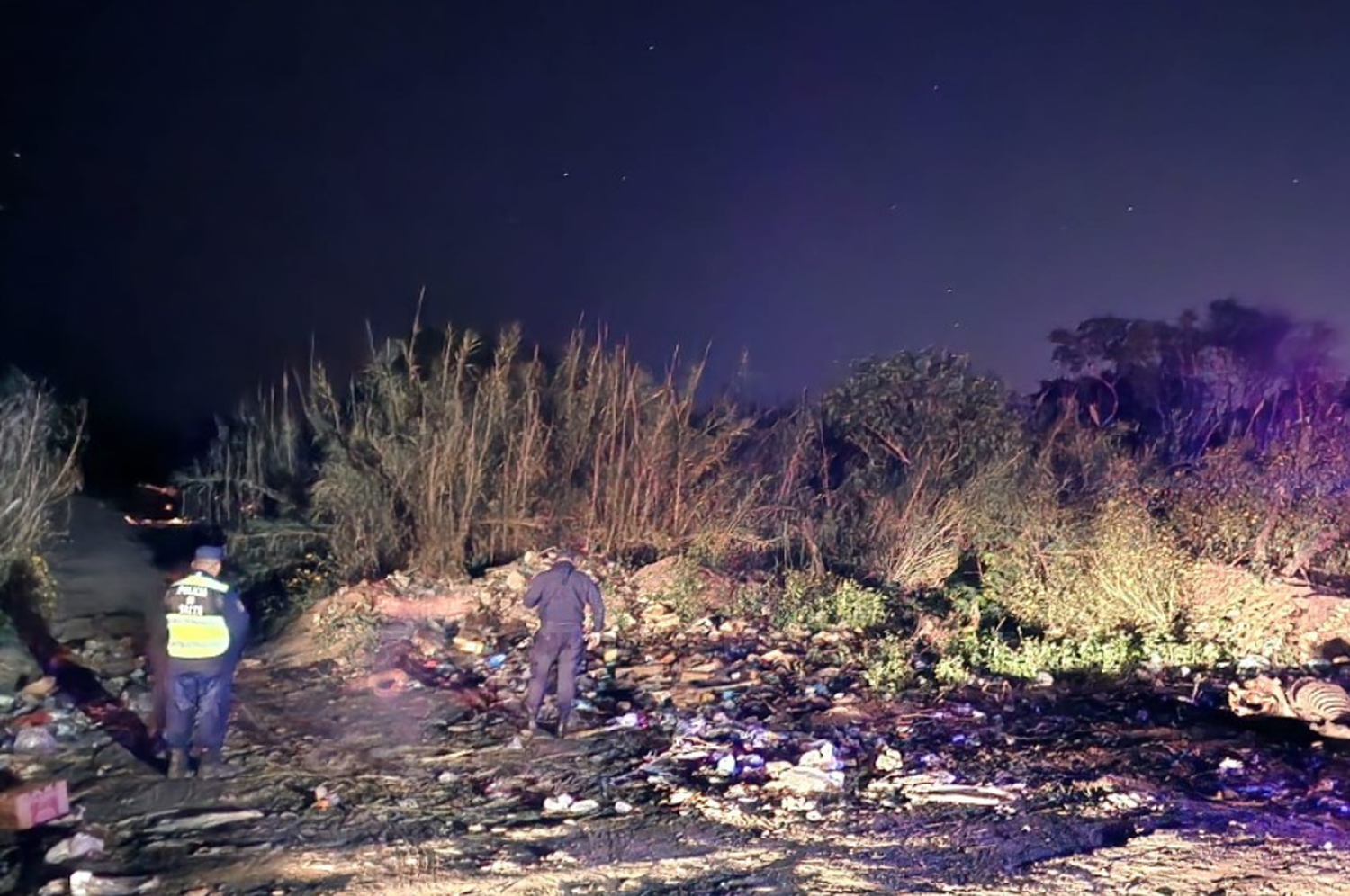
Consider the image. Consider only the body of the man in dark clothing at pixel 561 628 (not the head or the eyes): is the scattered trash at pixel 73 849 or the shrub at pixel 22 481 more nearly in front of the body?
the shrub

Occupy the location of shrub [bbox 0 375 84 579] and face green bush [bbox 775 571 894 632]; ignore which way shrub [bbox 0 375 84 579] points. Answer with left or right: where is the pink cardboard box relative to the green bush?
right

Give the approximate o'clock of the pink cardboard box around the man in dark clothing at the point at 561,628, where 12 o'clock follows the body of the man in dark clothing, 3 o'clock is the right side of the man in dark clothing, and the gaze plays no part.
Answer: The pink cardboard box is roughly at 8 o'clock from the man in dark clothing.

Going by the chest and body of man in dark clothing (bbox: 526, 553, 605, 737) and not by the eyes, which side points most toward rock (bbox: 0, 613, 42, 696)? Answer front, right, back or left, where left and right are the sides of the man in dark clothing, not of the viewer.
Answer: left

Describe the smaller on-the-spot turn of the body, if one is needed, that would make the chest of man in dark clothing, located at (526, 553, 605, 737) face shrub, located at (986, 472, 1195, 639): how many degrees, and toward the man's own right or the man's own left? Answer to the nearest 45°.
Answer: approximately 90° to the man's own right

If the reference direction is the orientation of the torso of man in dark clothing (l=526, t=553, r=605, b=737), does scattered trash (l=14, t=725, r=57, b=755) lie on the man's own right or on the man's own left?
on the man's own left

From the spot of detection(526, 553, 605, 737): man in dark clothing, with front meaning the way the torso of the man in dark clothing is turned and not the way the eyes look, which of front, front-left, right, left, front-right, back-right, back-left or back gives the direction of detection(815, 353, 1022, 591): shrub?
front-right

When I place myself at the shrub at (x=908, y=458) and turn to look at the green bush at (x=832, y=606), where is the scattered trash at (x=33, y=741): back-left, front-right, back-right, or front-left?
front-right

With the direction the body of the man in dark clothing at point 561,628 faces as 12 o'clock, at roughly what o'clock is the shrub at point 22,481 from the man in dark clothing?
The shrub is roughly at 10 o'clock from the man in dark clothing.

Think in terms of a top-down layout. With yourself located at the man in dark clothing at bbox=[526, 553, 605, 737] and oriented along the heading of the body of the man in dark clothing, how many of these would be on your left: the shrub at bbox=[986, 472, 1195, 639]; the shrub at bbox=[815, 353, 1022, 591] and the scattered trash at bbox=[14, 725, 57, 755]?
1

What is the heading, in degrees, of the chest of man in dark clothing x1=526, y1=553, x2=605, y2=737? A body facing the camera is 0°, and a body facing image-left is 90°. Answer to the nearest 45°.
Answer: approximately 180°

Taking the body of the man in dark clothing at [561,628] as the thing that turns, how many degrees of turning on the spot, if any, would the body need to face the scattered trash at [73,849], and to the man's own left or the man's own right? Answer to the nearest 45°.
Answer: approximately 135° to the man's own left

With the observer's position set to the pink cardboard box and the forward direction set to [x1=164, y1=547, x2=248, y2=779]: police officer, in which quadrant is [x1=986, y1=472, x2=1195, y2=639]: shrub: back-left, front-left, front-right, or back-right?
front-right

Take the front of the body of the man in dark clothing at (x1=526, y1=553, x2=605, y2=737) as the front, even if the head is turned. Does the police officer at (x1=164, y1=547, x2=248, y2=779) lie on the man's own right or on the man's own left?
on the man's own left
